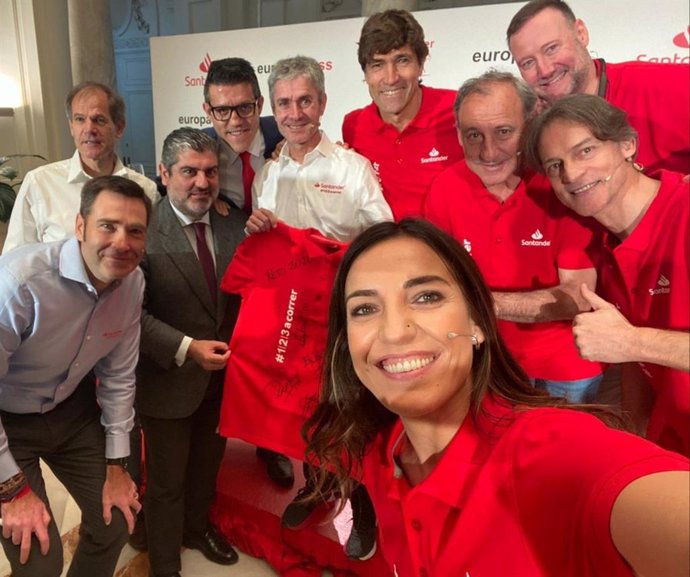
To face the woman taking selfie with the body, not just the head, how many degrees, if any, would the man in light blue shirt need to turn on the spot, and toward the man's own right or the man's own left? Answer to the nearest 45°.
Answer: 0° — they already face them

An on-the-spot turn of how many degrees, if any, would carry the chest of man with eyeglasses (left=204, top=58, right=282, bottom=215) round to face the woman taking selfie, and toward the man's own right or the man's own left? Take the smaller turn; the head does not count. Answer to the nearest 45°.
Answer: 0° — they already face them

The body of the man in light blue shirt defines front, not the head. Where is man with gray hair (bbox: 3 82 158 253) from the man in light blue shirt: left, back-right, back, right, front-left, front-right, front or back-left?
back-left

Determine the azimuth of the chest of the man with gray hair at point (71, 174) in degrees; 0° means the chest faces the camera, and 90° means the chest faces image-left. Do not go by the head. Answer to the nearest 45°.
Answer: approximately 0°

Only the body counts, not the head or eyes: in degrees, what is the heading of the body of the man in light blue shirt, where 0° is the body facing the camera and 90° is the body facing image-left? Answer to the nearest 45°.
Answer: approximately 315°
